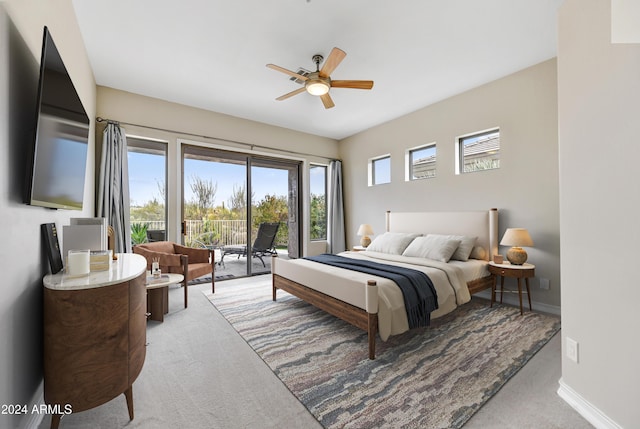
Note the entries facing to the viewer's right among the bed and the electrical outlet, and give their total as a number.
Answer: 0

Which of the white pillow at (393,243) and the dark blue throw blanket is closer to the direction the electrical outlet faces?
the dark blue throw blanket

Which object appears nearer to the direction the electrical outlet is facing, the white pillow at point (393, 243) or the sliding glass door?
the sliding glass door

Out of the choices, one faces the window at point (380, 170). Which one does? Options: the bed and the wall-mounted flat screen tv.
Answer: the wall-mounted flat screen tv

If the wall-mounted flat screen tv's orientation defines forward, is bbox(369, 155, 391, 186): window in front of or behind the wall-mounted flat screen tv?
in front

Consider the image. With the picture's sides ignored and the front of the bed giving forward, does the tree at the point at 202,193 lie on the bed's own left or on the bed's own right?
on the bed's own right

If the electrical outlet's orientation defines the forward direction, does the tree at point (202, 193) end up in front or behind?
in front

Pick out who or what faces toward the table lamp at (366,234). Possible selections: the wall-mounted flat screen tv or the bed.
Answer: the wall-mounted flat screen tv

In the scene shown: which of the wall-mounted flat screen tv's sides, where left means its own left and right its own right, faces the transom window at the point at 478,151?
front

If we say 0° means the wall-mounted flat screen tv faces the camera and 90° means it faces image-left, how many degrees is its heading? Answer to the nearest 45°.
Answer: approximately 270°

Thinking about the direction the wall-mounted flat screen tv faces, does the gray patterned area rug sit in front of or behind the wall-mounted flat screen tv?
in front
